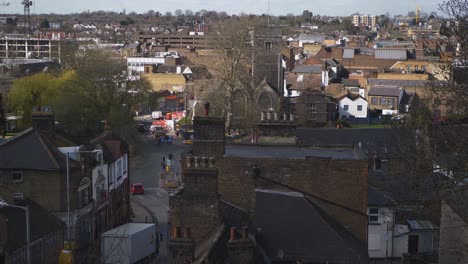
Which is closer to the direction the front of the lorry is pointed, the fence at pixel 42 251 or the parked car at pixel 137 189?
the parked car

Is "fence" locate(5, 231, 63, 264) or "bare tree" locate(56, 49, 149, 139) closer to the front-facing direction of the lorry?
the bare tree

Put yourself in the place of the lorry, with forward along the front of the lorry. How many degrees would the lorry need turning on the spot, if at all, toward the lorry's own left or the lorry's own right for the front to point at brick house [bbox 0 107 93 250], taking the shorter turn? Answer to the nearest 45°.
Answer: approximately 90° to the lorry's own left

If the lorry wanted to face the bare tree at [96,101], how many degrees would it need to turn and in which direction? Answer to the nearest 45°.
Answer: approximately 45° to its left

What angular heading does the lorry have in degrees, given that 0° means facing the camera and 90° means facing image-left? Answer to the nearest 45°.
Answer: approximately 225°

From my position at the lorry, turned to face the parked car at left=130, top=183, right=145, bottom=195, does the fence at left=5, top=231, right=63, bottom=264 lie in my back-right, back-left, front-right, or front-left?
back-left
